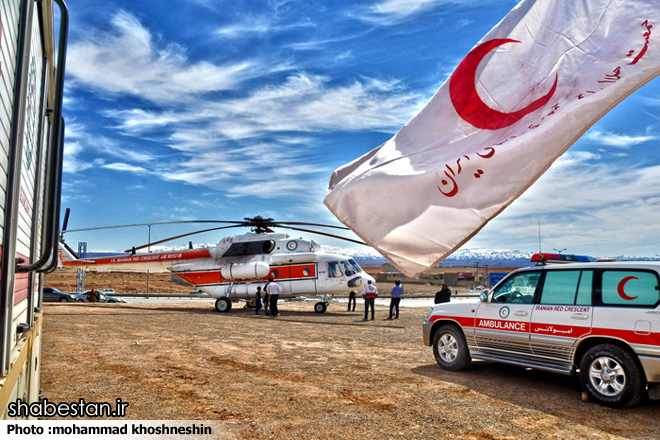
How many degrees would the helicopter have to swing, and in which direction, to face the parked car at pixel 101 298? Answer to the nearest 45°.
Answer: approximately 135° to its left

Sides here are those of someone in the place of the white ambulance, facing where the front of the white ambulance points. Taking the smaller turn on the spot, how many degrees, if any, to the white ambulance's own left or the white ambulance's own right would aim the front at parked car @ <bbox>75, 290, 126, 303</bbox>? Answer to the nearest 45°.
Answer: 0° — it already faces it

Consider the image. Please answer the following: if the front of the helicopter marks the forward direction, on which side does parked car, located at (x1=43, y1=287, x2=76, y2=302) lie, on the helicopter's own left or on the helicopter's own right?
on the helicopter's own left

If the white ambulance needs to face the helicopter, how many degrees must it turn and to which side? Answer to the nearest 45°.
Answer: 0° — it already faces it

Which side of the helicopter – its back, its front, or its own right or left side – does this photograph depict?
right

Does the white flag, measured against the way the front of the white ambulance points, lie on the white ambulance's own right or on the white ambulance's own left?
on the white ambulance's own left

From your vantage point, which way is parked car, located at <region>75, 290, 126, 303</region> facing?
to the viewer's right
